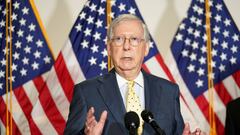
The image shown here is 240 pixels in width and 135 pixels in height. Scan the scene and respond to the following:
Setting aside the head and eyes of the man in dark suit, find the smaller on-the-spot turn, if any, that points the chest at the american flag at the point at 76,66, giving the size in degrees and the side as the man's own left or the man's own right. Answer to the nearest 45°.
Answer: approximately 180°

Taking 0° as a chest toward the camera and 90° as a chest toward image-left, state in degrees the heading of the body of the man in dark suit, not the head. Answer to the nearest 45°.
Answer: approximately 0°

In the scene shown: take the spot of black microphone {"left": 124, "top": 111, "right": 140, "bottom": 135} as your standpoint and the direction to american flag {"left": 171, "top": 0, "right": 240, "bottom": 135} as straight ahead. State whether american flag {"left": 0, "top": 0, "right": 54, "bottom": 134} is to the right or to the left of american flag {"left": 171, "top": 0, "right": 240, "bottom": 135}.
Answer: left

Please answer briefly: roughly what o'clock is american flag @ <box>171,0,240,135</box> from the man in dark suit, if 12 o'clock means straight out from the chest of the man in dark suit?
The american flag is roughly at 7 o'clock from the man in dark suit.

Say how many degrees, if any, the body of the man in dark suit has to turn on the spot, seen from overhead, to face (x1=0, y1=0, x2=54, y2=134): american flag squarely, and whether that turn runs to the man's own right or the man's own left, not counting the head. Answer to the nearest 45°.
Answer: approximately 135° to the man's own right
